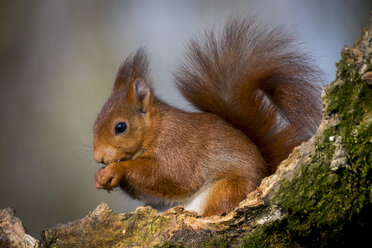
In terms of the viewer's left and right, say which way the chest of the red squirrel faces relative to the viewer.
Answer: facing to the left of the viewer
